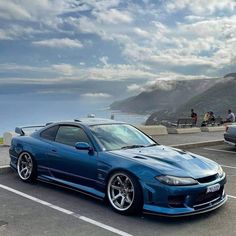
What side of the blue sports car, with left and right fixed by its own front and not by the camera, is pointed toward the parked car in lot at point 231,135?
left

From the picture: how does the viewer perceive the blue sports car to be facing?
facing the viewer and to the right of the viewer

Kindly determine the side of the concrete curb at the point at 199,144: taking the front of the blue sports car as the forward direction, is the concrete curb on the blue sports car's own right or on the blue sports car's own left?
on the blue sports car's own left

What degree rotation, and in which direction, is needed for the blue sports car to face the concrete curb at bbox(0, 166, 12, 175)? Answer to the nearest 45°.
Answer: approximately 180°
